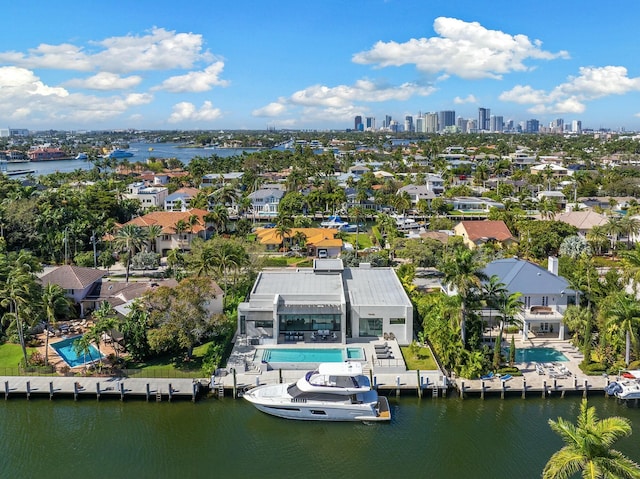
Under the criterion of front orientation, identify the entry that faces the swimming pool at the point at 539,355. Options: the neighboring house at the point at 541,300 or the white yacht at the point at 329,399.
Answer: the neighboring house

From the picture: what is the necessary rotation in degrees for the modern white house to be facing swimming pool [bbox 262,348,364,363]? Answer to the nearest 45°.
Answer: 0° — it already faces it

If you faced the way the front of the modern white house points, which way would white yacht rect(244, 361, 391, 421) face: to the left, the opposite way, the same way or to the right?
to the right

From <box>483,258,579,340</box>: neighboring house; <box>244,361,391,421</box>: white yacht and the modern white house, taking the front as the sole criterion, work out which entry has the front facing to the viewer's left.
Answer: the white yacht

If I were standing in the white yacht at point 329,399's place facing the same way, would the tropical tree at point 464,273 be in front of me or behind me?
behind

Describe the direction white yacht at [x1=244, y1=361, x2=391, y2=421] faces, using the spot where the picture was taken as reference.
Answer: facing to the left of the viewer

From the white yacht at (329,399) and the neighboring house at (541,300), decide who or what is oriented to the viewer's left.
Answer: the white yacht

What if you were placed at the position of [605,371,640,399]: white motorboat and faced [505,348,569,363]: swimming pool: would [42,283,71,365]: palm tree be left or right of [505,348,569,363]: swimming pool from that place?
left

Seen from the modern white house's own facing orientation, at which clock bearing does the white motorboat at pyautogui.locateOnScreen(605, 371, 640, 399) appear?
The white motorboat is roughly at 10 o'clock from the modern white house.

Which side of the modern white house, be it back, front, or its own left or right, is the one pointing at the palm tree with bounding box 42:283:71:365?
right

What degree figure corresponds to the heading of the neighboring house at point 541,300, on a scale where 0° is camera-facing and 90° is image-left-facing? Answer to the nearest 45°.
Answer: approximately 0°

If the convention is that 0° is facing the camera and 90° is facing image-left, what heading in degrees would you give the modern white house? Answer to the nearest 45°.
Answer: approximately 0°

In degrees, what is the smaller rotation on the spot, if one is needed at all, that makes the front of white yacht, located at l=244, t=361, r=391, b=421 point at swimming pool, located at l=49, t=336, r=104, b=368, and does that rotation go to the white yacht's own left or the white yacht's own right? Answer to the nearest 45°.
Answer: approximately 45° to the white yacht's own right
